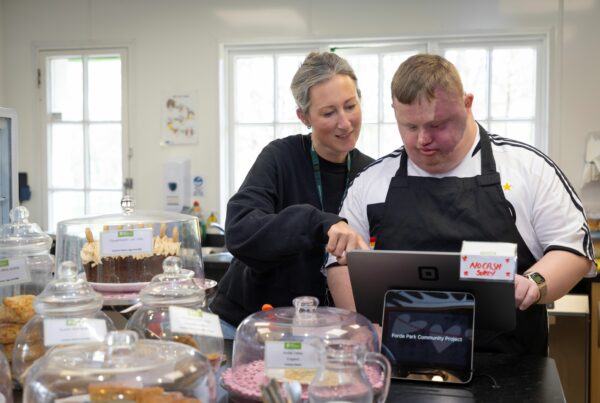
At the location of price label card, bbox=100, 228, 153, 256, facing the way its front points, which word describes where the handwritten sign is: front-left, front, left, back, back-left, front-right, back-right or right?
front-left

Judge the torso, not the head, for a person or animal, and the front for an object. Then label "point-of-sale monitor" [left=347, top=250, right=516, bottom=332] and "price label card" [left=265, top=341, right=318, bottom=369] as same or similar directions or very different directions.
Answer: very different directions

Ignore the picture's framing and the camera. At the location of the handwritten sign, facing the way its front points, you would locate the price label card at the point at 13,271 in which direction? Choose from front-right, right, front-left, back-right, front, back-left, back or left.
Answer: right

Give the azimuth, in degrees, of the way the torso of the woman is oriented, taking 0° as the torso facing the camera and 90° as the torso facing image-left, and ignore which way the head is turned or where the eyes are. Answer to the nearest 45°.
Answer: approximately 315°

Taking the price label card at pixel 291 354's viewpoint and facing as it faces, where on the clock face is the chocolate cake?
The chocolate cake is roughly at 5 o'clock from the price label card.

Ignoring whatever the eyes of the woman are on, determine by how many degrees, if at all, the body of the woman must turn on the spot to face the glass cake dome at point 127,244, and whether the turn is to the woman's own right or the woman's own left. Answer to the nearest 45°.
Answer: approximately 135° to the woman's own right

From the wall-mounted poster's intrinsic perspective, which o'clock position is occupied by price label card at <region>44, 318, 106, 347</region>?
The price label card is roughly at 12 o'clock from the wall-mounted poster.

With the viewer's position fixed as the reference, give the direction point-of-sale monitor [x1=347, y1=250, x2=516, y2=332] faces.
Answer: facing away from the viewer

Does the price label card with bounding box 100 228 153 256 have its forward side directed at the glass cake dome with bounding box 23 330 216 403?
yes

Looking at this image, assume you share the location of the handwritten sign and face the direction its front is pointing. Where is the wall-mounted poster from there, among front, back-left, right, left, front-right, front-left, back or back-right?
back-right

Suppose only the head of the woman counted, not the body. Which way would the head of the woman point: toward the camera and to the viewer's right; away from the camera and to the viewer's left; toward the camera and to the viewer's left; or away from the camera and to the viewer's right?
toward the camera and to the viewer's right

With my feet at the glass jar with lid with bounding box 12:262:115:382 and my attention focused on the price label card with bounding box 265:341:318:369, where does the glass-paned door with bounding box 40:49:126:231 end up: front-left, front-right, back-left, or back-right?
back-left

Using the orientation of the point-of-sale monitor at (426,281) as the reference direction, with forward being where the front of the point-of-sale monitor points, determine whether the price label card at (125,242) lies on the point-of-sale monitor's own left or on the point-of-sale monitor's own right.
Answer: on the point-of-sale monitor's own left

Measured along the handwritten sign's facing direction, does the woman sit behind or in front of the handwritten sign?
behind

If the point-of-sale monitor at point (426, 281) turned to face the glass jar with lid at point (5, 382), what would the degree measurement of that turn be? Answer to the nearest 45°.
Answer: approximately 135° to its left
